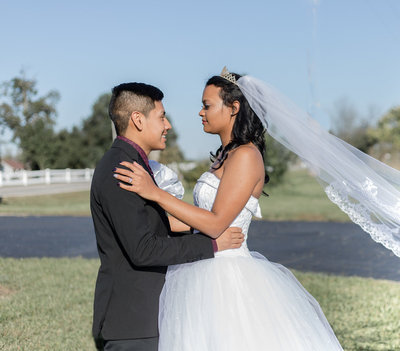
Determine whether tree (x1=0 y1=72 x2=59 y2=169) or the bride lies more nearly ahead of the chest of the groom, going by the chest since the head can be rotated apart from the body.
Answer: the bride

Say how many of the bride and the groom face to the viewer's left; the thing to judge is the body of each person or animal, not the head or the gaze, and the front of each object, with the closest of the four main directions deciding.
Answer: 1

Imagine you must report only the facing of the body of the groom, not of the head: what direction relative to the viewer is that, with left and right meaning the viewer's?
facing to the right of the viewer

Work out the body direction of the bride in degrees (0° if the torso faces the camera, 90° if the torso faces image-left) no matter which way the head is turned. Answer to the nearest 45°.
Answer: approximately 90°

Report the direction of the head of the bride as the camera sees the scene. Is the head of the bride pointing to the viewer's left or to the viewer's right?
to the viewer's left

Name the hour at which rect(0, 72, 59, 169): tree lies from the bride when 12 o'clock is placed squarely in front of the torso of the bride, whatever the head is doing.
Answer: The tree is roughly at 2 o'clock from the bride.

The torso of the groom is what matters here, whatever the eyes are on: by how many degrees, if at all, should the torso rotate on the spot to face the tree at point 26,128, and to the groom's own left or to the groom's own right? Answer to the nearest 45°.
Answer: approximately 90° to the groom's own left

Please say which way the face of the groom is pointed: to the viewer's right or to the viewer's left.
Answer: to the viewer's right

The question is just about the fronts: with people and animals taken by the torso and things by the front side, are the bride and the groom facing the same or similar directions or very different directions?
very different directions

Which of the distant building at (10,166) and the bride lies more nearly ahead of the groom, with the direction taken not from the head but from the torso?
the bride

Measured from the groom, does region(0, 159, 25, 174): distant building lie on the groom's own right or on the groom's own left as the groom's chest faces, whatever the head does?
on the groom's own left
